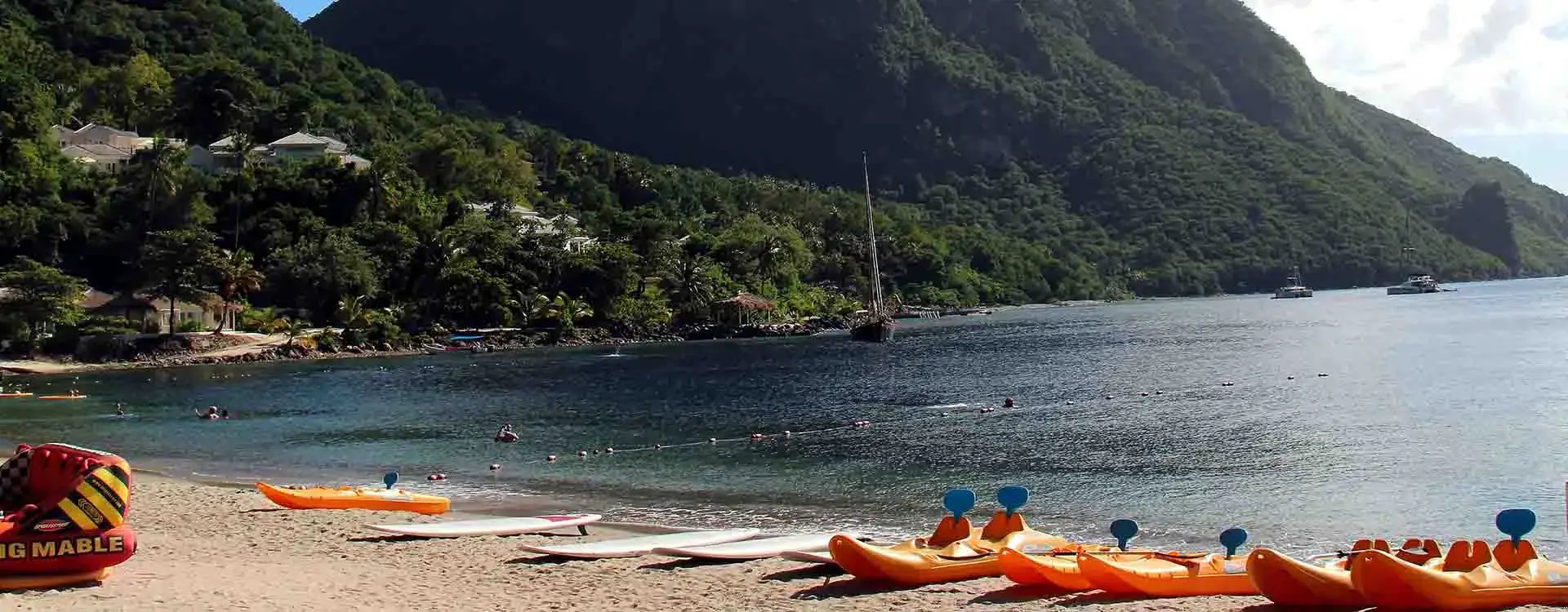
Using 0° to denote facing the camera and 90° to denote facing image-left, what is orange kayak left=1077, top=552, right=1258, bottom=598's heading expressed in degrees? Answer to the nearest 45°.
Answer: approximately 90°

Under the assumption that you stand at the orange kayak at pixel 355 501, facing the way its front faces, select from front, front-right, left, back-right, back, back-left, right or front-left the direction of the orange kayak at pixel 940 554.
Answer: back-left

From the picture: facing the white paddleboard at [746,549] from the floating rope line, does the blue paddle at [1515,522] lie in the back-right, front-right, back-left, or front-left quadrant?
front-left

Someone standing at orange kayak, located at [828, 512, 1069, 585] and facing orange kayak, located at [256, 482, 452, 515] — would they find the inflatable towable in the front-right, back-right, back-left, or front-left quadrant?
front-left

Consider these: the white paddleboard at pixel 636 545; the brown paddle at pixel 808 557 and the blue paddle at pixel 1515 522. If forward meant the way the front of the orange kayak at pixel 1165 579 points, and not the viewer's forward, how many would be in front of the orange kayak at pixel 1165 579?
2

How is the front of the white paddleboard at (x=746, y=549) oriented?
to the viewer's left

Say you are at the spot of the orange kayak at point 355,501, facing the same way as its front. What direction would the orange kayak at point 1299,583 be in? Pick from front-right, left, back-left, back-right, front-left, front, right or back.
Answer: back-left

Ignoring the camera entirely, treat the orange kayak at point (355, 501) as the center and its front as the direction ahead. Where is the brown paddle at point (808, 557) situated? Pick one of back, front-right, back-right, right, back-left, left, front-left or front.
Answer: back-left

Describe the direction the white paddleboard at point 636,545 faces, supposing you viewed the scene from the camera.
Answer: facing to the left of the viewer
